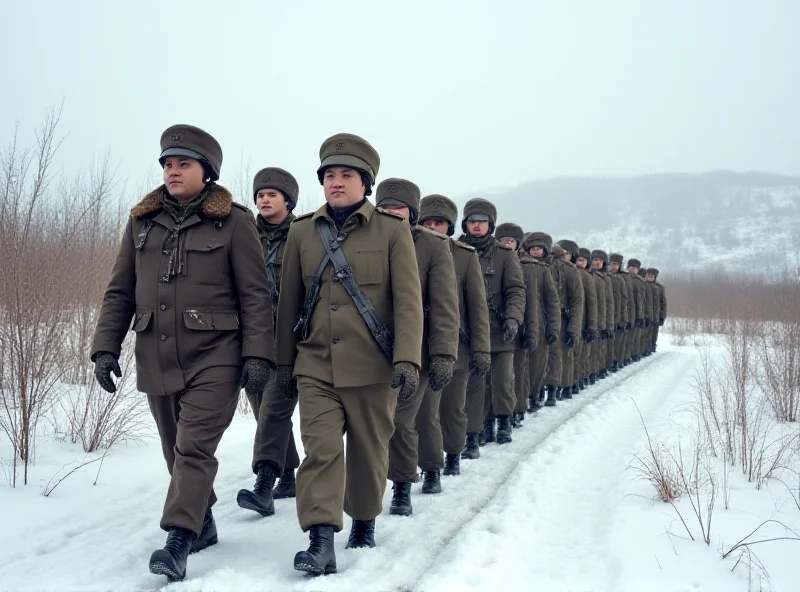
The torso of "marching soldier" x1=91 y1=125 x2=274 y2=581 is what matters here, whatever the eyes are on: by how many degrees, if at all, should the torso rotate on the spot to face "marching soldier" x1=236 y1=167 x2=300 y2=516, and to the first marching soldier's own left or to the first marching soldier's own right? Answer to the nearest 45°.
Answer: approximately 180°

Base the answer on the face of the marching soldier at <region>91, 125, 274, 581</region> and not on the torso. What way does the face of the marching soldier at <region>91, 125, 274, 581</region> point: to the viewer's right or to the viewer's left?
to the viewer's left

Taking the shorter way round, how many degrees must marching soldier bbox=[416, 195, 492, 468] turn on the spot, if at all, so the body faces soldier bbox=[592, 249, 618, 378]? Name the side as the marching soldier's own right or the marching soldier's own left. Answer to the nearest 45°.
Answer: approximately 135° to the marching soldier's own right

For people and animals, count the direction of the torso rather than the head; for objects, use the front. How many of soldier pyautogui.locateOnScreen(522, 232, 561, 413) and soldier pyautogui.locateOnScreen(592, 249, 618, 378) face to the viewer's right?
0

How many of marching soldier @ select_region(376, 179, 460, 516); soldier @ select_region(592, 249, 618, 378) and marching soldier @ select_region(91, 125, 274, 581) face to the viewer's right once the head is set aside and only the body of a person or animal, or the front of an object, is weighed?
0

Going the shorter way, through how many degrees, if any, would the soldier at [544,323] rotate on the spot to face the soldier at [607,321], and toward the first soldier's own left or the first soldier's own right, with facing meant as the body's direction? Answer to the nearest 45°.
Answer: approximately 135° to the first soldier's own right

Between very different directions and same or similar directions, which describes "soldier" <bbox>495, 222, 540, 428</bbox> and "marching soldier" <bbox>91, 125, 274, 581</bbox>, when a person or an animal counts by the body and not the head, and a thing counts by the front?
same or similar directions

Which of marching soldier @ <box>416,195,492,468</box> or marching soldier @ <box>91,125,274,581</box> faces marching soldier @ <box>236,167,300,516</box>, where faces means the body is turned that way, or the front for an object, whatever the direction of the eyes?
marching soldier @ <box>416,195,492,468</box>

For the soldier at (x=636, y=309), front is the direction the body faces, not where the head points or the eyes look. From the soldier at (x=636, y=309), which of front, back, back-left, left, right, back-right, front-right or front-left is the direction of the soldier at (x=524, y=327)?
front-left

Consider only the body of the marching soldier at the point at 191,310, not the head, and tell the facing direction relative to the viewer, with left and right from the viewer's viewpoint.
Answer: facing the viewer and to the left of the viewer

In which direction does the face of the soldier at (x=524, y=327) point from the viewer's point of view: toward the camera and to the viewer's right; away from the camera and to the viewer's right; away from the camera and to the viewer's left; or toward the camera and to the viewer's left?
toward the camera and to the viewer's left

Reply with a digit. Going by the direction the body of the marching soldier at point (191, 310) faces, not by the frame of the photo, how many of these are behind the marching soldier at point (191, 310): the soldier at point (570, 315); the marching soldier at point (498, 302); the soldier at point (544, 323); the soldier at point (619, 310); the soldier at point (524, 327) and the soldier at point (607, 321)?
6

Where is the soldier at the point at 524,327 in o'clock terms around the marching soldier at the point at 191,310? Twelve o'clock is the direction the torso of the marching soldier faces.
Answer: The soldier is roughly at 6 o'clock from the marching soldier.

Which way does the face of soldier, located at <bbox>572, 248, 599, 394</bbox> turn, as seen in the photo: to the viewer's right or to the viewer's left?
to the viewer's left

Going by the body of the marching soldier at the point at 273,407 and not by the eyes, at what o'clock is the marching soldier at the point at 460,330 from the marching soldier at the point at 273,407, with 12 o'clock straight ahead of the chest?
the marching soldier at the point at 460,330 is roughly at 7 o'clock from the marching soldier at the point at 273,407.

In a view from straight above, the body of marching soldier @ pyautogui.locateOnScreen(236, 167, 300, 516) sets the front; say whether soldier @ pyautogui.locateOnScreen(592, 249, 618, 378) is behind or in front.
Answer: behind

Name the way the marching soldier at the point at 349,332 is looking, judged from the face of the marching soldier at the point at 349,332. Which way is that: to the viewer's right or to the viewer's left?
to the viewer's left
